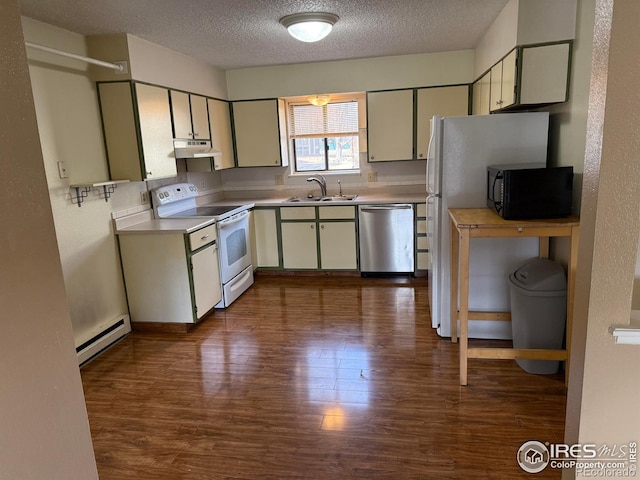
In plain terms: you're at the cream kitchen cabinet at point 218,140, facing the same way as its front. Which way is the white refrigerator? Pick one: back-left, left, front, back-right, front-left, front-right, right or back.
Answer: front

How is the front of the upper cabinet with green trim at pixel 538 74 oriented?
to the viewer's left

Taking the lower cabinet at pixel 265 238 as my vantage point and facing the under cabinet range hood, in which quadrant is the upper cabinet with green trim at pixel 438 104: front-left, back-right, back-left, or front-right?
back-left

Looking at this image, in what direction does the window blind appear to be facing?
toward the camera

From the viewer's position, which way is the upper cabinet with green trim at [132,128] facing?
facing the viewer and to the right of the viewer

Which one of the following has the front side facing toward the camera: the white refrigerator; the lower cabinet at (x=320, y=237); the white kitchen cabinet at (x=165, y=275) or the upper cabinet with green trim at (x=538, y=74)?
the lower cabinet

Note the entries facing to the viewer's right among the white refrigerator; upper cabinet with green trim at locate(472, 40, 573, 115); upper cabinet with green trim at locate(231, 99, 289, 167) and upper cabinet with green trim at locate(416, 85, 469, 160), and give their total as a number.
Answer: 0

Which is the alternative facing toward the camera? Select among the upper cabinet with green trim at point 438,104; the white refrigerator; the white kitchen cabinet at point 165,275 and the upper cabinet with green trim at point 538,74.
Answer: the upper cabinet with green trim at point 438,104

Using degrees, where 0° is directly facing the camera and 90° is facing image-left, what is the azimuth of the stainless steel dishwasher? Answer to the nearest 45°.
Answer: approximately 0°

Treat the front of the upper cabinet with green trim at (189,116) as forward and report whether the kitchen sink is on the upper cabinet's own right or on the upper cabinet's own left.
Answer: on the upper cabinet's own left

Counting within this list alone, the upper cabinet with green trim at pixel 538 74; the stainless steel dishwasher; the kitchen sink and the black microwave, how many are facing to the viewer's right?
0

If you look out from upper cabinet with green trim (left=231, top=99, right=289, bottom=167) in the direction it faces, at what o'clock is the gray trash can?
The gray trash can is roughly at 11 o'clock from the upper cabinet with green trim.

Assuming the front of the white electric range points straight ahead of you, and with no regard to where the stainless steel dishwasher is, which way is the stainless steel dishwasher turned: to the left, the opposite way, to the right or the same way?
to the right
